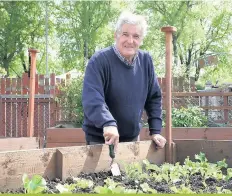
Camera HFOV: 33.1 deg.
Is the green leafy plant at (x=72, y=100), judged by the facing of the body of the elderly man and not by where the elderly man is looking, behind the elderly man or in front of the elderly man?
behind

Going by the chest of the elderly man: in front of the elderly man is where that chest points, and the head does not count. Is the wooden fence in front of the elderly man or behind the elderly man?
behind

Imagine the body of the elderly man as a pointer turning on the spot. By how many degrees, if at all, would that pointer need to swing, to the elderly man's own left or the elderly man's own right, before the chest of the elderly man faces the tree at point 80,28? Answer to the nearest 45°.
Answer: approximately 135° to the elderly man's own left

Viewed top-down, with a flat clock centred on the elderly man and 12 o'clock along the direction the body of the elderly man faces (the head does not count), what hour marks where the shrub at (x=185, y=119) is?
The shrub is roughly at 8 o'clock from the elderly man.

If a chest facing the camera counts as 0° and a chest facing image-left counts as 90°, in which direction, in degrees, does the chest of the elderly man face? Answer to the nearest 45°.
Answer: approximately 315°

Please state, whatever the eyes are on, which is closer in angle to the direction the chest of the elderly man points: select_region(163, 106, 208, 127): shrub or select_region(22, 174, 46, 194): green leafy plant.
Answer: the green leafy plant
